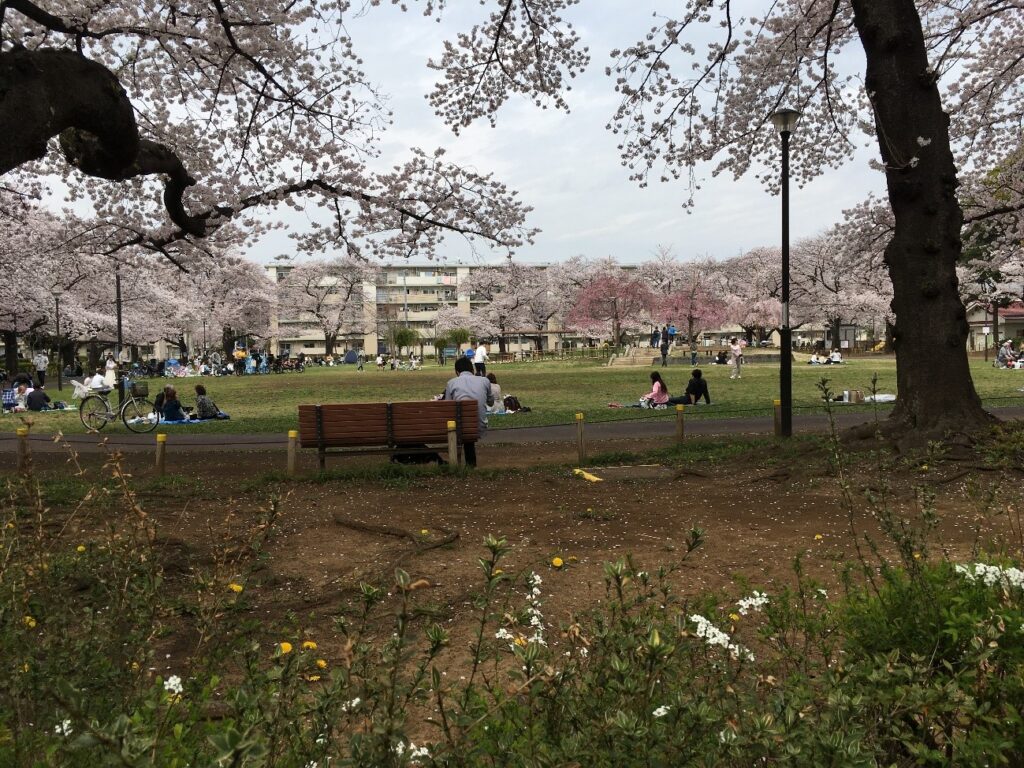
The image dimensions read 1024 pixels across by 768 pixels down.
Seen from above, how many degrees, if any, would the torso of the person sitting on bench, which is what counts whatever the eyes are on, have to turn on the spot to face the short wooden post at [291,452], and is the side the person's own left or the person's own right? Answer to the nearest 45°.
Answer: approximately 135° to the person's own left

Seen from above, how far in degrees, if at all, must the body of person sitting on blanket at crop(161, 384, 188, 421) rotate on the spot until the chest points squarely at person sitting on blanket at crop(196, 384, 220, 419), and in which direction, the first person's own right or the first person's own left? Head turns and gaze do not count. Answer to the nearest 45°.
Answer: approximately 45° to the first person's own right

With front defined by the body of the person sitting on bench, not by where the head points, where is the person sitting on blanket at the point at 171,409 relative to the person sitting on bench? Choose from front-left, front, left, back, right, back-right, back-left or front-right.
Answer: front-left

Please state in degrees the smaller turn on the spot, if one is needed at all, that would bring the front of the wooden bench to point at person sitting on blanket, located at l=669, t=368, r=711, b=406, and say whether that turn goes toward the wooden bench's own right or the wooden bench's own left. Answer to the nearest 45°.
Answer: approximately 45° to the wooden bench's own right

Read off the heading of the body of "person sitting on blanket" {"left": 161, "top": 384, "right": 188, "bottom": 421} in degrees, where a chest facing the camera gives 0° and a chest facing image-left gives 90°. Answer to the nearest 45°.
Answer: approximately 225°

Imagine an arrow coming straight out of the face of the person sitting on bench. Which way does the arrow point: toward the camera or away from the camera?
away from the camera

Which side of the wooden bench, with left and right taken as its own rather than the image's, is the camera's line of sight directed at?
back

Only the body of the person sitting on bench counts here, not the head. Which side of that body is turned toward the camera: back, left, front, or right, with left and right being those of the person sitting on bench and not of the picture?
back

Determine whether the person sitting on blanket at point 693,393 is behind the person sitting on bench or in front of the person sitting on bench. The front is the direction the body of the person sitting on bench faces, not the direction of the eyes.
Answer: in front

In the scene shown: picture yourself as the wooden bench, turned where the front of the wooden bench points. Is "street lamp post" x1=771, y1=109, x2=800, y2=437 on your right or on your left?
on your right

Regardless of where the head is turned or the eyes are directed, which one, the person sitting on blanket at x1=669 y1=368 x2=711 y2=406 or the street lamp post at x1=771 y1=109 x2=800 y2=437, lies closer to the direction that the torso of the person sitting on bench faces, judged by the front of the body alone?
the person sitting on blanket

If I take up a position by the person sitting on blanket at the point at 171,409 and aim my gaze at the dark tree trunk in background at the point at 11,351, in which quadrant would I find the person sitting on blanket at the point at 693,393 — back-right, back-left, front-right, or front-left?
back-right
